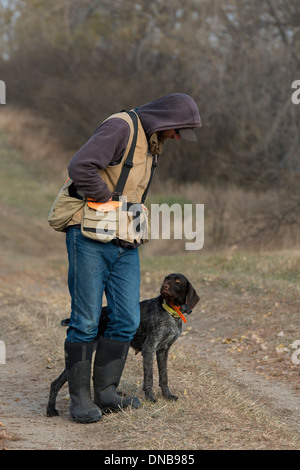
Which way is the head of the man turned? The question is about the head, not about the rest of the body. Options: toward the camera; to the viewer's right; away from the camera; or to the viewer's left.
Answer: to the viewer's right

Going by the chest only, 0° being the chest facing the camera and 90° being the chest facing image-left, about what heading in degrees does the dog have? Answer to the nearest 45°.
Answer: approximately 315°

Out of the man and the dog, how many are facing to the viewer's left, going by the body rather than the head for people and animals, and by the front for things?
0

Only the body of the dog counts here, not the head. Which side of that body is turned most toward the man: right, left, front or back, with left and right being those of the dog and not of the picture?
right

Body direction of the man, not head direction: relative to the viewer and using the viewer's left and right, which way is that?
facing the viewer and to the right of the viewer

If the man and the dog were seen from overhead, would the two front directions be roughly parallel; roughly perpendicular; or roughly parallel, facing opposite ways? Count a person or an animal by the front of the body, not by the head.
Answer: roughly parallel

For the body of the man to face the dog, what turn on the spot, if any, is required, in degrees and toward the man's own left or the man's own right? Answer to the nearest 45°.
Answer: approximately 90° to the man's own left
